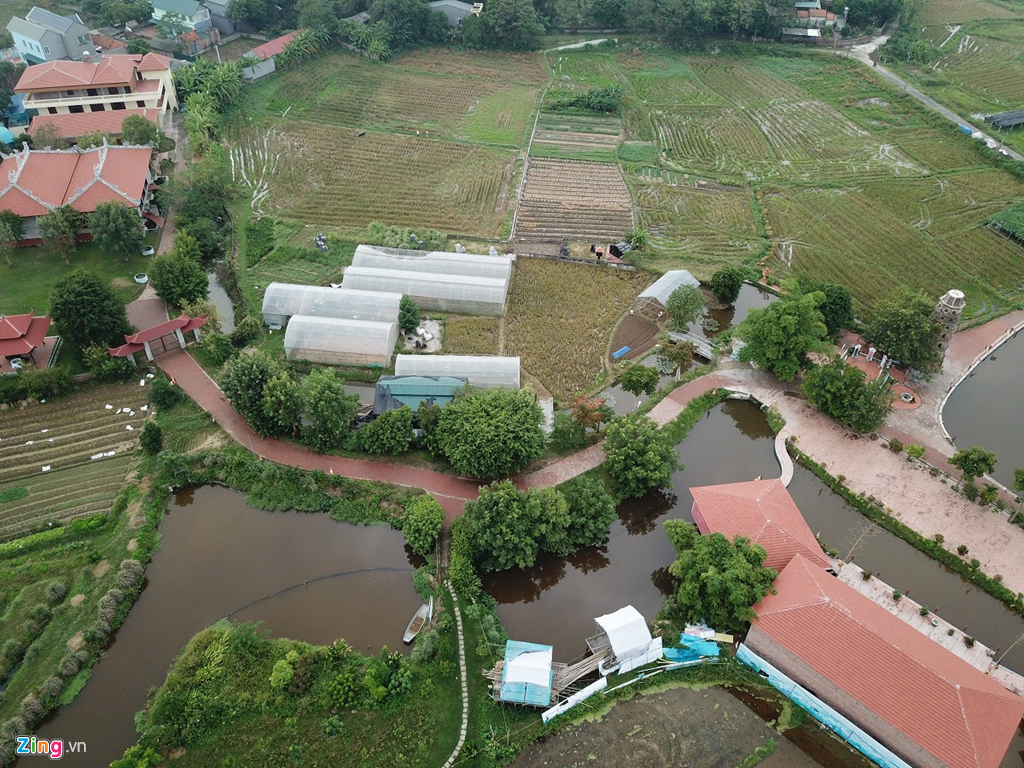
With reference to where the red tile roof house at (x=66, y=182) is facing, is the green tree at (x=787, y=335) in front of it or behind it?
in front

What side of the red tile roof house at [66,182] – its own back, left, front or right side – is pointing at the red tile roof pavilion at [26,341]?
front

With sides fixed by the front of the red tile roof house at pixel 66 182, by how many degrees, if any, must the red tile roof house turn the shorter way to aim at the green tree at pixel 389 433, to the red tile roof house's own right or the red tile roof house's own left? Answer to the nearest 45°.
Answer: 0° — it already faces it

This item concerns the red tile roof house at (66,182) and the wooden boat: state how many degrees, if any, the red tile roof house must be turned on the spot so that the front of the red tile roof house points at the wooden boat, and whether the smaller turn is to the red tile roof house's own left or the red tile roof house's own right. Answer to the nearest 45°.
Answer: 0° — it already faces it

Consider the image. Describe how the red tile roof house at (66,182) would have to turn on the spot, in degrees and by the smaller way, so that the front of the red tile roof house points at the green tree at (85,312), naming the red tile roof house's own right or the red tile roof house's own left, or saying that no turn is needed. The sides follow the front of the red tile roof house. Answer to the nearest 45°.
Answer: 0° — it already faces it

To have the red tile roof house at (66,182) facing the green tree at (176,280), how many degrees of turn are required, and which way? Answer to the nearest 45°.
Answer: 0° — it already faces it

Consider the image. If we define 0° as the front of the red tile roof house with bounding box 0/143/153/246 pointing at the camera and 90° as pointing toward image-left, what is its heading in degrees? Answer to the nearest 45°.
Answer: approximately 0°

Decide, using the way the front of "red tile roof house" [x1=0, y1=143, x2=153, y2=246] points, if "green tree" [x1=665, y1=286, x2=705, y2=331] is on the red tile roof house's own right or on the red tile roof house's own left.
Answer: on the red tile roof house's own left

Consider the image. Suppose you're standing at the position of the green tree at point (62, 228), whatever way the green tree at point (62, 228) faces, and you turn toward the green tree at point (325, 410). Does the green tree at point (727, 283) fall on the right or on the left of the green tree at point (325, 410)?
left

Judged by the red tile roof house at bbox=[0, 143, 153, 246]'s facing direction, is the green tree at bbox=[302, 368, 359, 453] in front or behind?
in front

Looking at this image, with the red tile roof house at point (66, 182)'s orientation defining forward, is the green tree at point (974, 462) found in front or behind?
in front

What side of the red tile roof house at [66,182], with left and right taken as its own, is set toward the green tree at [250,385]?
front

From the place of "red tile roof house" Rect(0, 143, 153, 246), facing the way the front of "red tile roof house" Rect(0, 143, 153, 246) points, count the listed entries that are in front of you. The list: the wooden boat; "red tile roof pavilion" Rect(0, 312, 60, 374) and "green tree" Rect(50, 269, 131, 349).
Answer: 3

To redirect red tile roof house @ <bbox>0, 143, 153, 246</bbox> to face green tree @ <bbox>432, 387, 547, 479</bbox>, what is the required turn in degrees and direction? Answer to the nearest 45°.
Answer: approximately 45° to its left
